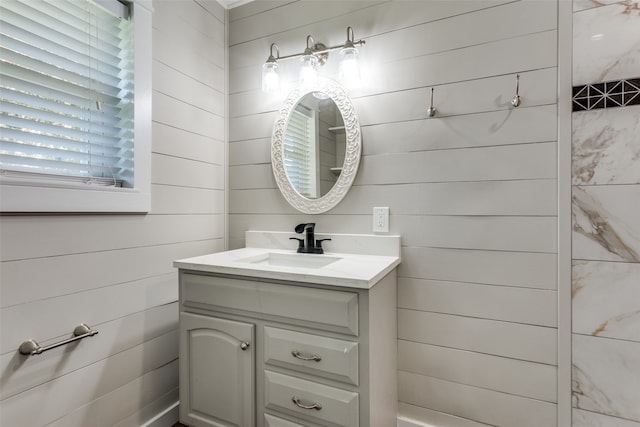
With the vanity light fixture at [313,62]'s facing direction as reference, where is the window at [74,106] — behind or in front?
in front

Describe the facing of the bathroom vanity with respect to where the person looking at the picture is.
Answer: facing the viewer and to the left of the viewer

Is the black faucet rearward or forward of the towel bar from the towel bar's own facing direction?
forward

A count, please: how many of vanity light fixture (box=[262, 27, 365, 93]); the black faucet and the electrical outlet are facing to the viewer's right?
0

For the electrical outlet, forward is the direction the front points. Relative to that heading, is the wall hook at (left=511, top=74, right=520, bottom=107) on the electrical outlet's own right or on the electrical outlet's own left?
on the electrical outlet's own left

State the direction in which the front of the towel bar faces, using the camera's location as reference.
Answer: facing the viewer and to the right of the viewer

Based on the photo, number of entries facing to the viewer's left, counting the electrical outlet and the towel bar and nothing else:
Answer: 0

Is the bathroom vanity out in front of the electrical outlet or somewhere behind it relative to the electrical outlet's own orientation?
in front

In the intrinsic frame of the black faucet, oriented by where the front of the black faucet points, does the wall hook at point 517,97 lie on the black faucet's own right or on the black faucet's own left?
on the black faucet's own left

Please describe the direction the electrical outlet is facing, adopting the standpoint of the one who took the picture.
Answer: facing the viewer

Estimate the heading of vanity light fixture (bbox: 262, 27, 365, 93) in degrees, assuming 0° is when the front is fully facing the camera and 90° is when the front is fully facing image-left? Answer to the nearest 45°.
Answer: approximately 45°
